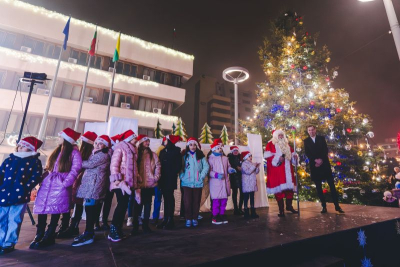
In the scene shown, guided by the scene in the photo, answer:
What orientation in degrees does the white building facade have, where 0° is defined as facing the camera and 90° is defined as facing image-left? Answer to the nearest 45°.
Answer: approximately 315°

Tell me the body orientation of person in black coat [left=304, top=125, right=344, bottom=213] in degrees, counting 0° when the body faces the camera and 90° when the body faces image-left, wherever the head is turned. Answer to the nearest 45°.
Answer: approximately 0°

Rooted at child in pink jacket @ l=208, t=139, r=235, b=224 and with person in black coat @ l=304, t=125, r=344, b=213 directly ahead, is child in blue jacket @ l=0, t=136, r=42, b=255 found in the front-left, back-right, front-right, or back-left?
back-right

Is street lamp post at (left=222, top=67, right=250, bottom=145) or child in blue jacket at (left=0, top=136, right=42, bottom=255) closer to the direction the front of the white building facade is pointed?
the street lamp post

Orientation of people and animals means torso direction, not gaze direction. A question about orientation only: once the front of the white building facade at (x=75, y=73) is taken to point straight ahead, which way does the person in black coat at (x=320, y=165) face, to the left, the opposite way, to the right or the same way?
to the right

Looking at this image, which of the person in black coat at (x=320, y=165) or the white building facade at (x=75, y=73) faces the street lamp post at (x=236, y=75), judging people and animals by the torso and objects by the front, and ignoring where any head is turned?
the white building facade

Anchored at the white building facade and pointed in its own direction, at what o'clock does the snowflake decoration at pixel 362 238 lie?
The snowflake decoration is roughly at 1 o'clock from the white building facade.
